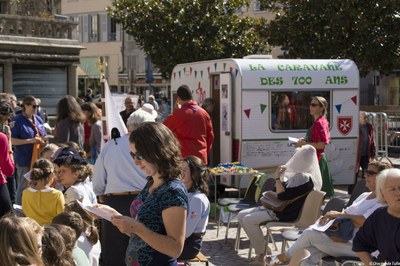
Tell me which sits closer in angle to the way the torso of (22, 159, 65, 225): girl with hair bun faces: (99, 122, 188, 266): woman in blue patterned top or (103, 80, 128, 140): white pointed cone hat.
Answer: the white pointed cone hat

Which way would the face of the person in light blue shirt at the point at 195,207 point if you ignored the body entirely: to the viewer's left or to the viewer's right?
to the viewer's left

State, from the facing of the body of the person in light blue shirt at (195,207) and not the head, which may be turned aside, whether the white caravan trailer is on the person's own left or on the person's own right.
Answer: on the person's own right

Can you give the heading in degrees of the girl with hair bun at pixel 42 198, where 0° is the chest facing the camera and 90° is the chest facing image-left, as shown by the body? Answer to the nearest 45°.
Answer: approximately 180°

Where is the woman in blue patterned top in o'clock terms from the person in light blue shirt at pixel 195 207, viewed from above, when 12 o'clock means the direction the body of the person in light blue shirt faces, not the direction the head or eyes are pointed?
The woman in blue patterned top is roughly at 9 o'clock from the person in light blue shirt.

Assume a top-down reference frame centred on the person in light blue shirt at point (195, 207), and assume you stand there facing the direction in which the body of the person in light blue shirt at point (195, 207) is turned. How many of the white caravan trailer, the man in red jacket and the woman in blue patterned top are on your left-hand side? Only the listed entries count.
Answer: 1

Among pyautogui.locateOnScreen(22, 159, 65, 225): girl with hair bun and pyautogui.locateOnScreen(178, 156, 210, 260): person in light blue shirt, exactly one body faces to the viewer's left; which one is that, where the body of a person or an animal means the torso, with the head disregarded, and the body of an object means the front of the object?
pyautogui.locateOnScreen(178, 156, 210, 260): person in light blue shirt

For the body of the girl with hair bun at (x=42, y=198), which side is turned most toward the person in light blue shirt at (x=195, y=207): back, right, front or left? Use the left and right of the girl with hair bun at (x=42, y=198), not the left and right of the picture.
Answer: right
